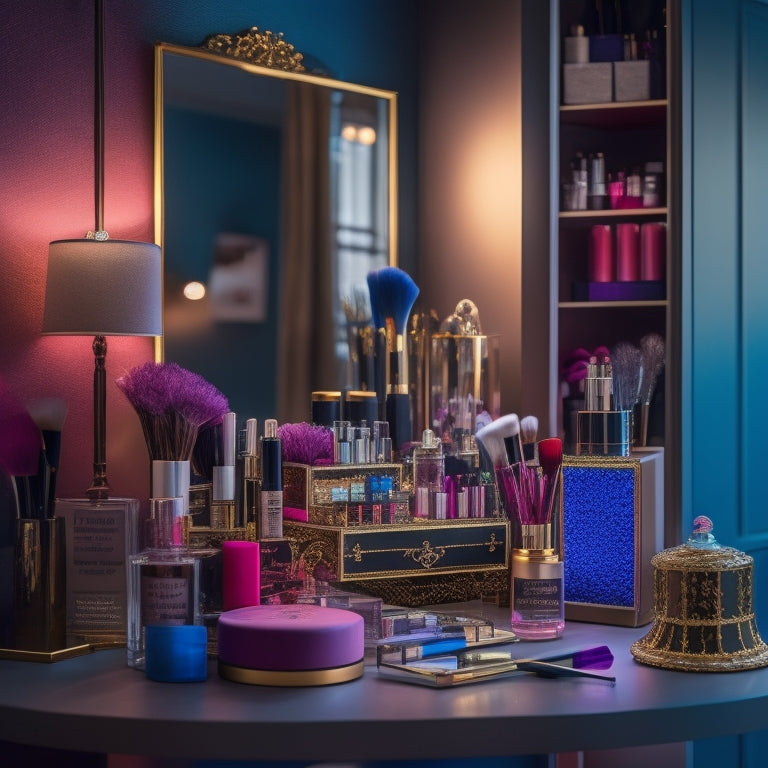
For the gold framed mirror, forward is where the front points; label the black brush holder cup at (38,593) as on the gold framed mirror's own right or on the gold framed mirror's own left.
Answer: on the gold framed mirror's own right

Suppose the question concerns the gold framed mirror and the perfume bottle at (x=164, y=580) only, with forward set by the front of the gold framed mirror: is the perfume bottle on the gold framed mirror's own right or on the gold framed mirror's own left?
on the gold framed mirror's own right

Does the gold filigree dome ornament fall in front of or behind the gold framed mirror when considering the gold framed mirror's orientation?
in front

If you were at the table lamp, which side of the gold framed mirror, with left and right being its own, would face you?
right

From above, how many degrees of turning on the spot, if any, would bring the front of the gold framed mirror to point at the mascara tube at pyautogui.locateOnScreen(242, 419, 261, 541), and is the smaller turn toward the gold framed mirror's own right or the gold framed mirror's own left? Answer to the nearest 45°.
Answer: approximately 45° to the gold framed mirror's own right

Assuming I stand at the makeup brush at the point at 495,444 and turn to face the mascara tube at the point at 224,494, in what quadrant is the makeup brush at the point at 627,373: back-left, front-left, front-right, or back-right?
back-right

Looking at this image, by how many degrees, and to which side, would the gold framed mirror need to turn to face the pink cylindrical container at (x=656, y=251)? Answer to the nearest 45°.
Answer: approximately 45° to its left

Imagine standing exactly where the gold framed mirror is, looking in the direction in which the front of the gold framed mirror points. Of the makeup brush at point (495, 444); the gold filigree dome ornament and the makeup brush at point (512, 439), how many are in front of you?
3

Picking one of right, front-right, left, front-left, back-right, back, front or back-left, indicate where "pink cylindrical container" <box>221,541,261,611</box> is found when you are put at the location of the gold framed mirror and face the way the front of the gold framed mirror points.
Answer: front-right

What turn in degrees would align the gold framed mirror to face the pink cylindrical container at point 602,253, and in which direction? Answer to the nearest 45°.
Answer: approximately 45° to its left

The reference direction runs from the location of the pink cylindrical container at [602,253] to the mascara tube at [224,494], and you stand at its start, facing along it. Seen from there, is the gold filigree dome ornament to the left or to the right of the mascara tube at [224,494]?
left

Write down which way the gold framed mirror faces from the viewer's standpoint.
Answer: facing the viewer and to the right of the viewer

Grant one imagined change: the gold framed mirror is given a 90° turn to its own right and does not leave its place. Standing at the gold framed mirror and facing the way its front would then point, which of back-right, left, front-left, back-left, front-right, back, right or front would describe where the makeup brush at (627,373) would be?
back-left
